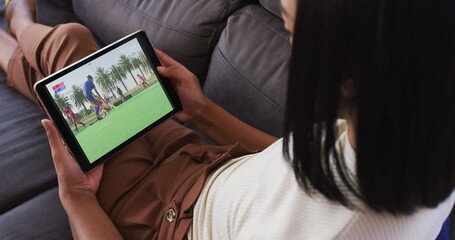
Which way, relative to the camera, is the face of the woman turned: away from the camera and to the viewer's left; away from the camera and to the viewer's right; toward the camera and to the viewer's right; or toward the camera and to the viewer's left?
away from the camera and to the viewer's left

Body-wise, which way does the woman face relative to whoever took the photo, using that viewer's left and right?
facing away from the viewer and to the left of the viewer
